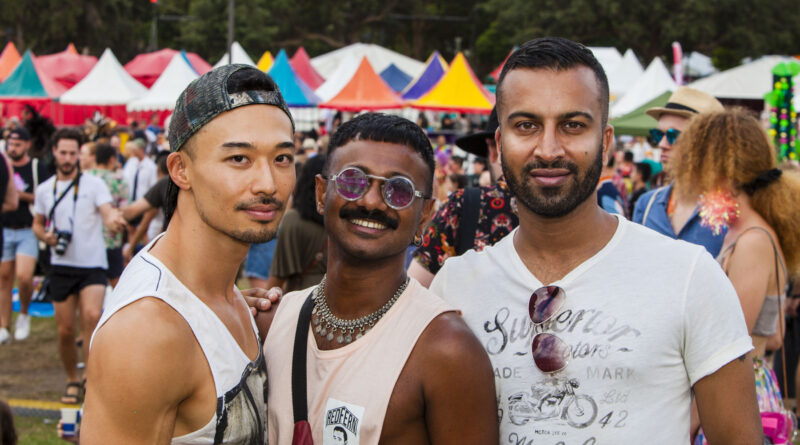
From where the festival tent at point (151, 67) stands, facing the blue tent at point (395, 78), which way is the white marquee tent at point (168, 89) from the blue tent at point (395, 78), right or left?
right

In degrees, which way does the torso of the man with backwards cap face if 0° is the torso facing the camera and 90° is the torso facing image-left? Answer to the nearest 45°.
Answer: approximately 315°

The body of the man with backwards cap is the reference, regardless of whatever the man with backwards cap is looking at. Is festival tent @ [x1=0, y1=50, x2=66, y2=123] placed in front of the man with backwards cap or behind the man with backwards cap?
behind

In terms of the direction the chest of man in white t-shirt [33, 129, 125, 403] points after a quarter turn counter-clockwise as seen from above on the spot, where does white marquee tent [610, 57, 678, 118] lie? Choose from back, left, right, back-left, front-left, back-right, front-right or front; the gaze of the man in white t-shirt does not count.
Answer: front-left

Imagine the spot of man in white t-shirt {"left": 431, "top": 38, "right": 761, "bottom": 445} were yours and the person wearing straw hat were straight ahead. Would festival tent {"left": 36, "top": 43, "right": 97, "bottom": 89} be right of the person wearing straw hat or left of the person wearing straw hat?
left

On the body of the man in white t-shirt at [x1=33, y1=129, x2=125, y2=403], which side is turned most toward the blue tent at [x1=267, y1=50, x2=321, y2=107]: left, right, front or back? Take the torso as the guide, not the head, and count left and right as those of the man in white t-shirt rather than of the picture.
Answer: back

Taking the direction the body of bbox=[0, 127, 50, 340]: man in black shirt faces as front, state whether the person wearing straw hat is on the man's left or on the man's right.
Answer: on the man's left

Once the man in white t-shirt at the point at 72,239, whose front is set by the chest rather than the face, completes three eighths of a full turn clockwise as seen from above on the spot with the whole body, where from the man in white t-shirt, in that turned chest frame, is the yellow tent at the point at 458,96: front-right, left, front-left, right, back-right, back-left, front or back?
right

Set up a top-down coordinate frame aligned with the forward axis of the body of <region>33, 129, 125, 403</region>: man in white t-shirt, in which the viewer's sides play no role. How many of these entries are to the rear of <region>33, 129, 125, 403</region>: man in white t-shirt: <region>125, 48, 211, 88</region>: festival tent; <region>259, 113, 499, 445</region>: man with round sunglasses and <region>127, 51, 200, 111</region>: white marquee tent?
2

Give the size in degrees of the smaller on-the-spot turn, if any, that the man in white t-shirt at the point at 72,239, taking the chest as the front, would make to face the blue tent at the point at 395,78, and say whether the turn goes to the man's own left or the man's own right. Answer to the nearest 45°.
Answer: approximately 135° to the man's own left
